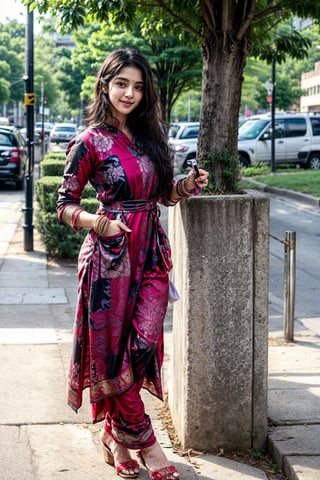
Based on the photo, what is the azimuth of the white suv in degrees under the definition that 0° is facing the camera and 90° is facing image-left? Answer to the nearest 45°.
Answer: approximately 45°

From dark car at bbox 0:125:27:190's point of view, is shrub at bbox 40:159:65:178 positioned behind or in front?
behind

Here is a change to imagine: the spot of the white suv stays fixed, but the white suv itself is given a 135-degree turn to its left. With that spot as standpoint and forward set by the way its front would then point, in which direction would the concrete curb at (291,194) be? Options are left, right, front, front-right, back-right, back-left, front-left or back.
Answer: right

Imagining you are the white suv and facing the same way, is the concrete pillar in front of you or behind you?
in front

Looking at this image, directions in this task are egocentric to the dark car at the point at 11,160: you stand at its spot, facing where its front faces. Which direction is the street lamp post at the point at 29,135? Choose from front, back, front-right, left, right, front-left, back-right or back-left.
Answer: back

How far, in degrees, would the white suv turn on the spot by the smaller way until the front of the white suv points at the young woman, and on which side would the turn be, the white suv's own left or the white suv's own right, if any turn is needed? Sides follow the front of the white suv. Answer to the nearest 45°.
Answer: approximately 45° to the white suv's own left
